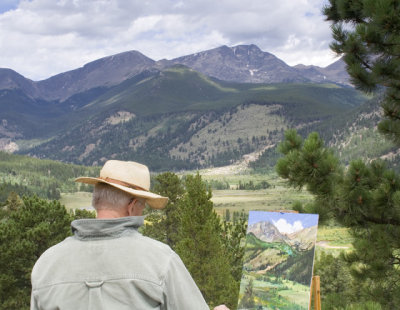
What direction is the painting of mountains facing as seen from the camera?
toward the camera

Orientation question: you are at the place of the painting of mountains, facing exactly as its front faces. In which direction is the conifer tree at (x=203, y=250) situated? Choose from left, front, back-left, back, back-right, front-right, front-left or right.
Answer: back

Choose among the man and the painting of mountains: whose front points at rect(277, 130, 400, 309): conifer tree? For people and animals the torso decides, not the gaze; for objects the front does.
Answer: the man

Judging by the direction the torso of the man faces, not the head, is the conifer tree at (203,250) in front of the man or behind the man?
in front

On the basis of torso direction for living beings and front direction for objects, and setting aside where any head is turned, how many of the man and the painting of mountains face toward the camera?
1

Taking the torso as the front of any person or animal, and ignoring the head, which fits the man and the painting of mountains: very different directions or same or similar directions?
very different directions

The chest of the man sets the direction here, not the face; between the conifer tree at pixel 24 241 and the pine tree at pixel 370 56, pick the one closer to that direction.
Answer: the pine tree

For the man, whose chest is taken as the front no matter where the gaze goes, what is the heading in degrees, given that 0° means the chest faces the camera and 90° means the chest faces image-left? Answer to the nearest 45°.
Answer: approximately 225°

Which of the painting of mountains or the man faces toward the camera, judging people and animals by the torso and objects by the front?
the painting of mountains

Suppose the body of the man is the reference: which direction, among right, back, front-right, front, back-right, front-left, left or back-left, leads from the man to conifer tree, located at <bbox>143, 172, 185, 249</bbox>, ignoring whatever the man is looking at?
front-left

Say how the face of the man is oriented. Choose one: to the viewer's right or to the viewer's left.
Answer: to the viewer's right
